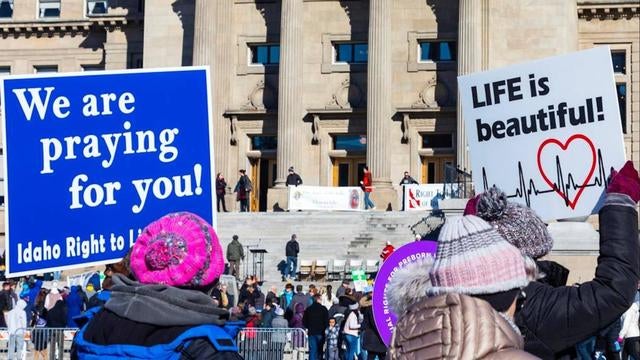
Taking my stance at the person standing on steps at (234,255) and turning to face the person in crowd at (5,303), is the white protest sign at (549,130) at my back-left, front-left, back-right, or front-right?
front-left

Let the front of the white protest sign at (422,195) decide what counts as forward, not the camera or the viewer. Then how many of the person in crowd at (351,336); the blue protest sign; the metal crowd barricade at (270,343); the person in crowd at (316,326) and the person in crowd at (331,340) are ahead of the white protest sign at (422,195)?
5

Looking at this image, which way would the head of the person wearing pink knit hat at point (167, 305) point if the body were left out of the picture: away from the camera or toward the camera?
away from the camera

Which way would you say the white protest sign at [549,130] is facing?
toward the camera

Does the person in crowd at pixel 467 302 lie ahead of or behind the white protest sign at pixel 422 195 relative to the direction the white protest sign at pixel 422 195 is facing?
ahead

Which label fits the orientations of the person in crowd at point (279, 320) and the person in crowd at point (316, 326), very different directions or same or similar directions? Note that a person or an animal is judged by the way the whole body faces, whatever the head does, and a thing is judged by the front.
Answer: same or similar directions

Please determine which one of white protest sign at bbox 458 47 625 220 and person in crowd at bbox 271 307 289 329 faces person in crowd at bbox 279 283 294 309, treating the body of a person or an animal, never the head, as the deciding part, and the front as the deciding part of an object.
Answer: person in crowd at bbox 271 307 289 329

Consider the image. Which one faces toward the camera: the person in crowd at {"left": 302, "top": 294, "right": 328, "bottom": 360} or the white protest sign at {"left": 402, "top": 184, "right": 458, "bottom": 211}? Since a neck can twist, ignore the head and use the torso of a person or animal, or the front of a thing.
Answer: the white protest sign

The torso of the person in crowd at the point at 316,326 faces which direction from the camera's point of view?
away from the camera

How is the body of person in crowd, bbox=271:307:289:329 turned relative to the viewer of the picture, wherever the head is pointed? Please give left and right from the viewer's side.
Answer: facing away from the viewer
